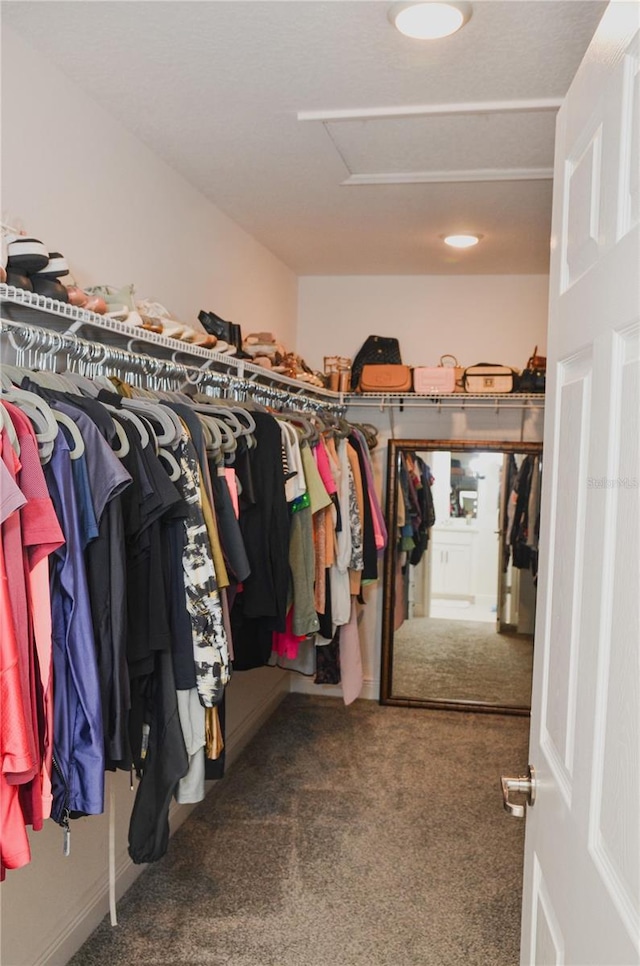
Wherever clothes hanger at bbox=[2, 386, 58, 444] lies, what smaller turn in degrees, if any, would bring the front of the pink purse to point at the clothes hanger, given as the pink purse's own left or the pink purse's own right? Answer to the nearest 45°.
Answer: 0° — it already faces it

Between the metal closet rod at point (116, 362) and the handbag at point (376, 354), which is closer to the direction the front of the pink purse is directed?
the metal closet rod

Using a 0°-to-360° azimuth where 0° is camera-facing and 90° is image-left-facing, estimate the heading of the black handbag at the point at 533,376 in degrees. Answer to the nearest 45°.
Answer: approximately 0°

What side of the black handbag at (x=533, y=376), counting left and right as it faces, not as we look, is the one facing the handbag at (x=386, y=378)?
right

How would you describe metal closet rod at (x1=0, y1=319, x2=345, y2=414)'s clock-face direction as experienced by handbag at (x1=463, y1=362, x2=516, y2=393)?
The metal closet rod is roughly at 1 o'clock from the handbag.

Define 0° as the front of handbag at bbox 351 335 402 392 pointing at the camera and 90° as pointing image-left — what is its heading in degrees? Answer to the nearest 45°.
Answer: approximately 0°
